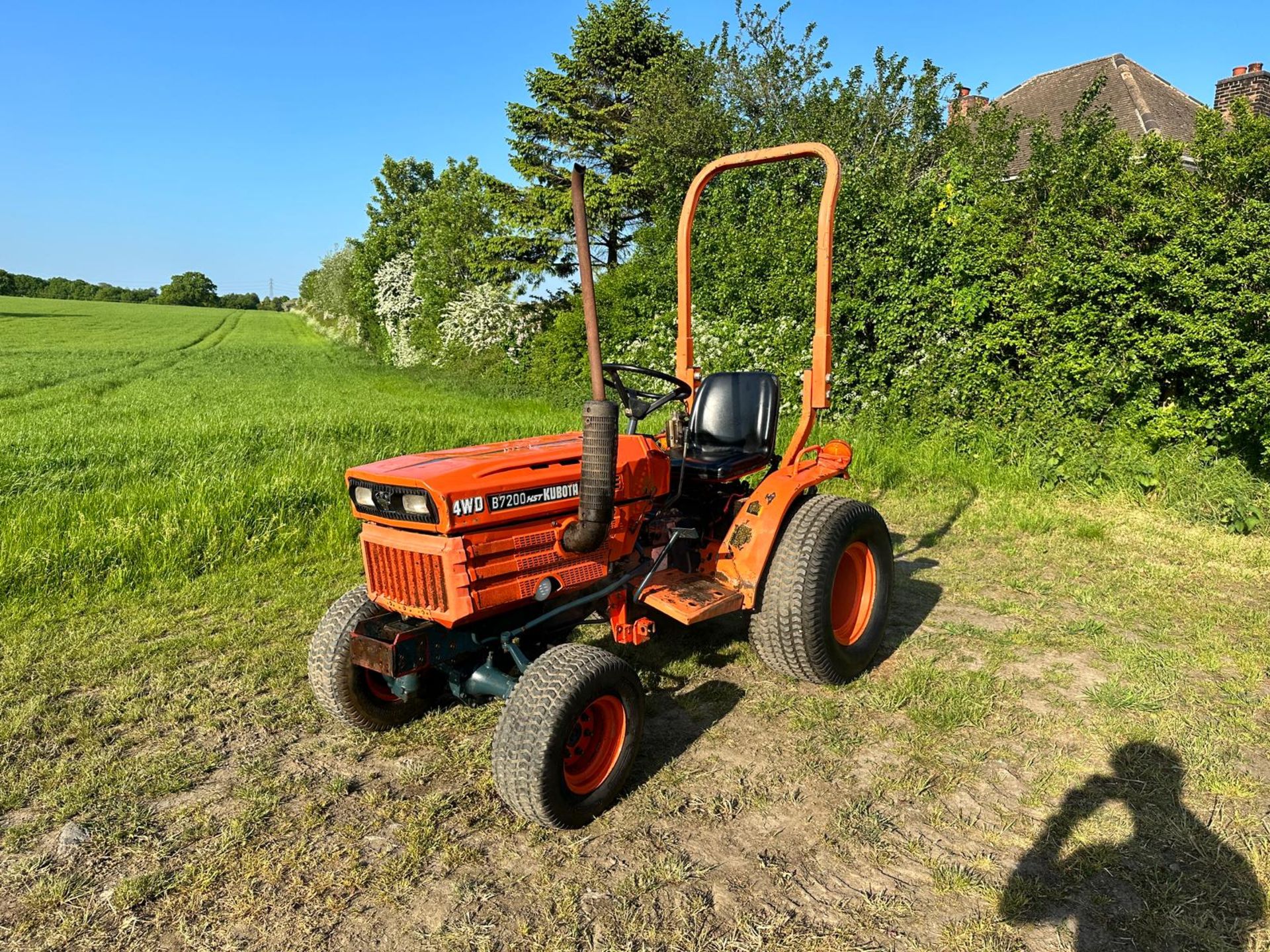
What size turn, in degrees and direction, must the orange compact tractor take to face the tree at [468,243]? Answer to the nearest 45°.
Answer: approximately 135° to its right

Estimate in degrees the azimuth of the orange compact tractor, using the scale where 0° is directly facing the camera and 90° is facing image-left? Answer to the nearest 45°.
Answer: approximately 45°

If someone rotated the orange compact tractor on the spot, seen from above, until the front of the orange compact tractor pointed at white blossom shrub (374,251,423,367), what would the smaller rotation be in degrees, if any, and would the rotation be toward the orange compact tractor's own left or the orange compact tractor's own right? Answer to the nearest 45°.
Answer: approximately 135° to the orange compact tractor's own right

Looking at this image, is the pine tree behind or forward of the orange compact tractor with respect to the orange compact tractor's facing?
behind

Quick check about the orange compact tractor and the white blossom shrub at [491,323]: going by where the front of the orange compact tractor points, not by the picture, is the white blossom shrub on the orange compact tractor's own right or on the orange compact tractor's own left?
on the orange compact tractor's own right

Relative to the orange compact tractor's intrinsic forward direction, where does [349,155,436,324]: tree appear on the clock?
The tree is roughly at 4 o'clock from the orange compact tractor.
